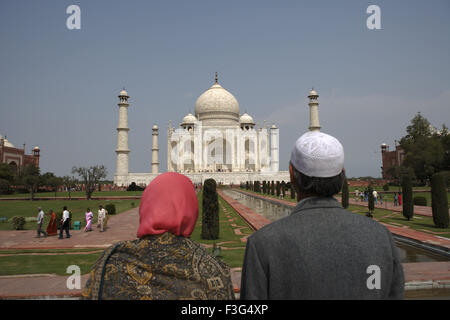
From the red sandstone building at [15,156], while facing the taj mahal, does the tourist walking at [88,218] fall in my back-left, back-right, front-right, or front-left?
front-right

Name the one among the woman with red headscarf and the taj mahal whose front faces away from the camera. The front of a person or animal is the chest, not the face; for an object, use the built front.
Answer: the woman with red headscarf

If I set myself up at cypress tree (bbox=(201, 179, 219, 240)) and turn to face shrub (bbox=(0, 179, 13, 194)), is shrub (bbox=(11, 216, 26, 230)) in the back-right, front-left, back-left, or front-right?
front-left

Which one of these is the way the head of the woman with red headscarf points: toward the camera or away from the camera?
away from the camera

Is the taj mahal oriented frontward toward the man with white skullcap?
yes

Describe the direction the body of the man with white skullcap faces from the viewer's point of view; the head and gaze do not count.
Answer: away from the camera

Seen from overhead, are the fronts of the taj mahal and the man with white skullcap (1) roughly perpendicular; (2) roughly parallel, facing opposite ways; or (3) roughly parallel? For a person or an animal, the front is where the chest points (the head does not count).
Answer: roughly parallel, facing opposite ways

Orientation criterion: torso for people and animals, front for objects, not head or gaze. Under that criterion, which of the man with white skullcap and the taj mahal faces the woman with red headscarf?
the taj mahal

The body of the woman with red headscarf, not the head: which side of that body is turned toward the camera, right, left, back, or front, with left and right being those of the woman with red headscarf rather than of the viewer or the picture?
back

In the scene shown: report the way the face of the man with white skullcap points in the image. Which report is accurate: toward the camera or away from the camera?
away from the camera

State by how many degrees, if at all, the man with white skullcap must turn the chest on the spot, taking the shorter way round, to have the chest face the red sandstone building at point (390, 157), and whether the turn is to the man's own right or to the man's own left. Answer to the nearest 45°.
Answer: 0° — they already face it

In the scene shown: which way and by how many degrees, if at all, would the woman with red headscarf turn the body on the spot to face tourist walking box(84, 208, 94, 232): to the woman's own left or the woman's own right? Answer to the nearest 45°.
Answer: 0° — they already face them

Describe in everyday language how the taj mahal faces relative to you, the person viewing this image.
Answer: facing the viewer

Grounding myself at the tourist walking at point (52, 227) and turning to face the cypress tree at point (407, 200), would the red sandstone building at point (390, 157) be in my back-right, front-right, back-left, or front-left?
front-left

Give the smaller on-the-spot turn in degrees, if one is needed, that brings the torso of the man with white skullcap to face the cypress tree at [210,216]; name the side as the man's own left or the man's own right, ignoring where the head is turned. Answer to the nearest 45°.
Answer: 0° — they already face it

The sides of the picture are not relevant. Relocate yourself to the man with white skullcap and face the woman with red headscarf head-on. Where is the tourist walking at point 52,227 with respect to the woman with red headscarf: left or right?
right

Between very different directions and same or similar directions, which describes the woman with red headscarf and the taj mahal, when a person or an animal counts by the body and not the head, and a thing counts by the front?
very different directions

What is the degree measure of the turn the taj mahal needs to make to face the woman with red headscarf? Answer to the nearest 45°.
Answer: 0° — it already faces them

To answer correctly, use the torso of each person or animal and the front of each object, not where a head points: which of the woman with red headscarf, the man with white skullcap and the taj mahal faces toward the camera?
the taj mahal
